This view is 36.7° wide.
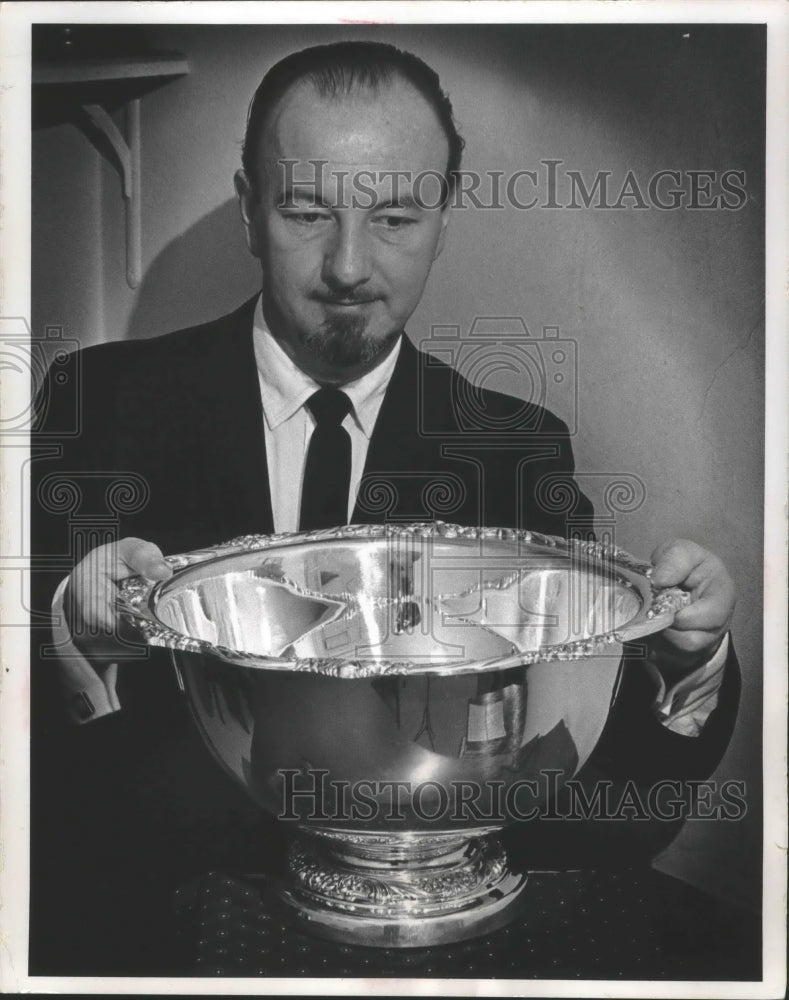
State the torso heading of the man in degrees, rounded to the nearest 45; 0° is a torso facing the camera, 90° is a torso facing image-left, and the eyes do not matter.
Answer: approximately 0°

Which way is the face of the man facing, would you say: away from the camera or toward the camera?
toward the camera
